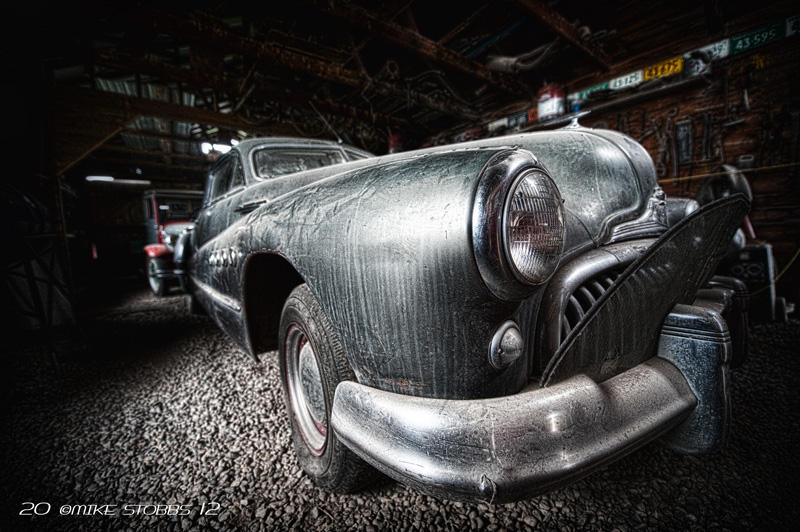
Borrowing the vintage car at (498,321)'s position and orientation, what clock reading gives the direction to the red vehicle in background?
The red vehicle in background is roughly at 6 o'clock from the vintage car.

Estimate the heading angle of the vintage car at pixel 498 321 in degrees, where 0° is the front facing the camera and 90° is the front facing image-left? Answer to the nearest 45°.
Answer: approximately 315°
